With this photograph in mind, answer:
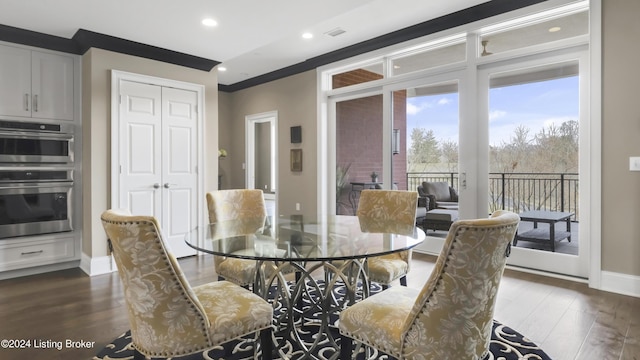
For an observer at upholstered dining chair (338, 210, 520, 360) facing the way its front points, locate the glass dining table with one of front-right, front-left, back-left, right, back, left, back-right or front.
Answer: front

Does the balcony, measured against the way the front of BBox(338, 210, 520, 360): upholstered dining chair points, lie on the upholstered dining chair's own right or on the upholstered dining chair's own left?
on the upholstered dining chair's own right

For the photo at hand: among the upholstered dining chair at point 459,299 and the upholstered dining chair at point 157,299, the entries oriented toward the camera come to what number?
0

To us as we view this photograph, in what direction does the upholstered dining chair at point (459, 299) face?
facing away from the viewer and to the left of the viewer

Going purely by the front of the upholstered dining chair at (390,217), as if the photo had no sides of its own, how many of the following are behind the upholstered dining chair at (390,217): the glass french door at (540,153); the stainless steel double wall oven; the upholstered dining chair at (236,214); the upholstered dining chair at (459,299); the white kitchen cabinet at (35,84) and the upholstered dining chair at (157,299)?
1

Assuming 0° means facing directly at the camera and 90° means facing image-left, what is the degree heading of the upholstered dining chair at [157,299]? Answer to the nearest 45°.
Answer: approximately 225°

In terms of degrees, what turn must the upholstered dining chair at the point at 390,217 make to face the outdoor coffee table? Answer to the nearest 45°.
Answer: approximately 180°

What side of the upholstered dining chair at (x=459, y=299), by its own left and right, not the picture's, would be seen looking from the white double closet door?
front

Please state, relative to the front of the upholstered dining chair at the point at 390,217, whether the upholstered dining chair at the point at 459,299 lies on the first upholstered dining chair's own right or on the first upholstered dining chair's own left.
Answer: on the first upholstered dining chair's own left

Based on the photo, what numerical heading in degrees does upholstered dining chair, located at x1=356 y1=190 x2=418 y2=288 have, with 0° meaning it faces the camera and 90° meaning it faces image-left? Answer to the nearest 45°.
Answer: approximately 45°

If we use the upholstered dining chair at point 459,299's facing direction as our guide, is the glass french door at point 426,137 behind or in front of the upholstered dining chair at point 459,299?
in front

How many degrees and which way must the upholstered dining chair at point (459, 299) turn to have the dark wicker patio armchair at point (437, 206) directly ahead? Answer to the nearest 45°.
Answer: approximately 45° to its right

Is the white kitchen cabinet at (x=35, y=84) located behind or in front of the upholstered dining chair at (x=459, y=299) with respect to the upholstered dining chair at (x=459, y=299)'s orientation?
in front

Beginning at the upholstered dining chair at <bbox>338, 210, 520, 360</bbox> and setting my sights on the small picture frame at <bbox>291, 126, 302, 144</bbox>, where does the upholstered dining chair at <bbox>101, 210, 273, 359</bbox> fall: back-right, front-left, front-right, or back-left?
front-left

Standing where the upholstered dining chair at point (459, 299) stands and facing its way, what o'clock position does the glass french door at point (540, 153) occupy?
The glass french door is roughly at 2 o'clock from the upholstered dining chair.
